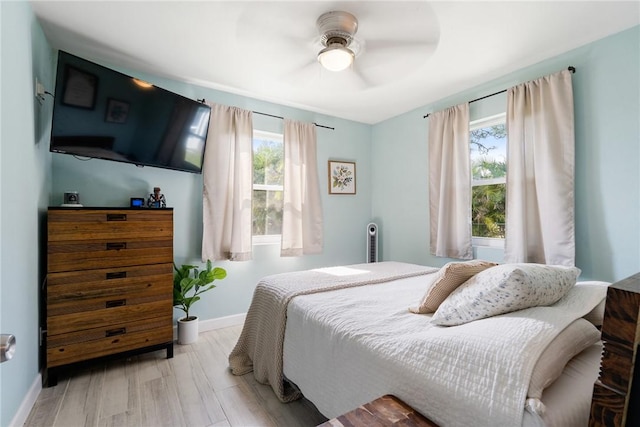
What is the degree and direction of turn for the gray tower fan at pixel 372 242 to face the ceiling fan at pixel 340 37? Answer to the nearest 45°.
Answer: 0° — it already faces it

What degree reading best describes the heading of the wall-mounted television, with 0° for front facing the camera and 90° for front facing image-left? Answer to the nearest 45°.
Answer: approximately 315°

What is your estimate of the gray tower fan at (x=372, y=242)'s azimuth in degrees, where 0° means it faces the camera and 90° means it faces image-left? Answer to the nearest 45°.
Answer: approximately 0°

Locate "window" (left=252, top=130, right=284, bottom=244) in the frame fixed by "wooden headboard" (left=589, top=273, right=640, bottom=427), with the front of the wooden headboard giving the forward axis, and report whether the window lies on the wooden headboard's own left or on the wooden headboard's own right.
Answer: on the wooden headboard's own right

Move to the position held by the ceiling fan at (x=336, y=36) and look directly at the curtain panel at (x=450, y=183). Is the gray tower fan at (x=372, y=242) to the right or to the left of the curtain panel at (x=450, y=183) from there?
left

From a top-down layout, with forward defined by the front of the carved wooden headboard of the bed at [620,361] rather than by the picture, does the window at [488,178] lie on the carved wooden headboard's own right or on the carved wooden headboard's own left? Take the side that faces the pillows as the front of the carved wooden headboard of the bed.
on the carved wooden headboard's own right

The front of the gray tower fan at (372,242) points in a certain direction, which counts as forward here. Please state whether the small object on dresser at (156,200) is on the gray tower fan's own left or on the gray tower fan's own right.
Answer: on the gray tower fan's own right

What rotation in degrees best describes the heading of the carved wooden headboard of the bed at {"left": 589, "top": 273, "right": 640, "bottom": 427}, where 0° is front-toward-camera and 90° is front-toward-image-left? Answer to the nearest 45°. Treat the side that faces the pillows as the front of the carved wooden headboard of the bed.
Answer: approximately 45°

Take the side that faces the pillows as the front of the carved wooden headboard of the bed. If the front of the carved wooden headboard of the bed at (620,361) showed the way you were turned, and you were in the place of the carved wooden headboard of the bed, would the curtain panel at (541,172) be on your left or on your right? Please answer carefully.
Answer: on your right

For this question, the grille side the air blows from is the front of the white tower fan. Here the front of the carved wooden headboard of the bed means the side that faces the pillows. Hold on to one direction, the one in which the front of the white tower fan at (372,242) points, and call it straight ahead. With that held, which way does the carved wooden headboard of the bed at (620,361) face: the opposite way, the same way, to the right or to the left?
to the right

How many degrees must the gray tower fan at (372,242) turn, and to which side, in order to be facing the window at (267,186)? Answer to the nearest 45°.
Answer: approximately 45° to its right
